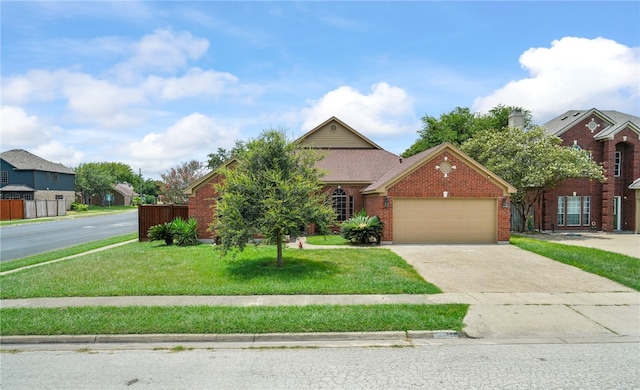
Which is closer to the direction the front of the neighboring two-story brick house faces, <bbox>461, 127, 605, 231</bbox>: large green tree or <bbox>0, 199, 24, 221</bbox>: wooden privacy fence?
the large green tree

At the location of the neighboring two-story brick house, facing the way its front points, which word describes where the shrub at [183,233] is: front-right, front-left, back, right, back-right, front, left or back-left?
front-right

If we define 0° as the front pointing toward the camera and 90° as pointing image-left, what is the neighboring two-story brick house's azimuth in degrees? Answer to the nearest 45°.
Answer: approximately 0°

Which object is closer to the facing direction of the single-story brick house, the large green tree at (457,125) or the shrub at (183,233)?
the shrub

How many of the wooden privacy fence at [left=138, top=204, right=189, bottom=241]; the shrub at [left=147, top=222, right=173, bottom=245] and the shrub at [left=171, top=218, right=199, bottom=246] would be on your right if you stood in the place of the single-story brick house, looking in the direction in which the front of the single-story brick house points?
3

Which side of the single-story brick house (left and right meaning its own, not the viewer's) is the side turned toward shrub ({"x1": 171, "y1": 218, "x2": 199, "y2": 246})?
right

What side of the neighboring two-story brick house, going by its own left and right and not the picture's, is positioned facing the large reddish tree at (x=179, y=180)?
right

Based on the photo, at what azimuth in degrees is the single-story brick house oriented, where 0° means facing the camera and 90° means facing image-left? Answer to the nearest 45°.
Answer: approximately 0°

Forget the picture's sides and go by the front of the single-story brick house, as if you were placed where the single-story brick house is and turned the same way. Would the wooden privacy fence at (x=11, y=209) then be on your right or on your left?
on your right

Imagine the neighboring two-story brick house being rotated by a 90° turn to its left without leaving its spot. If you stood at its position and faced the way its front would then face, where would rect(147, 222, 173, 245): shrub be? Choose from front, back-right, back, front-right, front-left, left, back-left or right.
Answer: back-right

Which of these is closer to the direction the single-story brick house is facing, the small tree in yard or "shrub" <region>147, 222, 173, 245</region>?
the small tree in yard

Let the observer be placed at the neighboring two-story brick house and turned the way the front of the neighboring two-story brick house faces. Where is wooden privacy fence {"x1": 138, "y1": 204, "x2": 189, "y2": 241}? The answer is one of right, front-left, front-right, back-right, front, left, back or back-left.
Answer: front-right

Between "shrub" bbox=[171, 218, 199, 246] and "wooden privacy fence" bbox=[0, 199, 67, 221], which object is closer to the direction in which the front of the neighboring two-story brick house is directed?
the shrub
